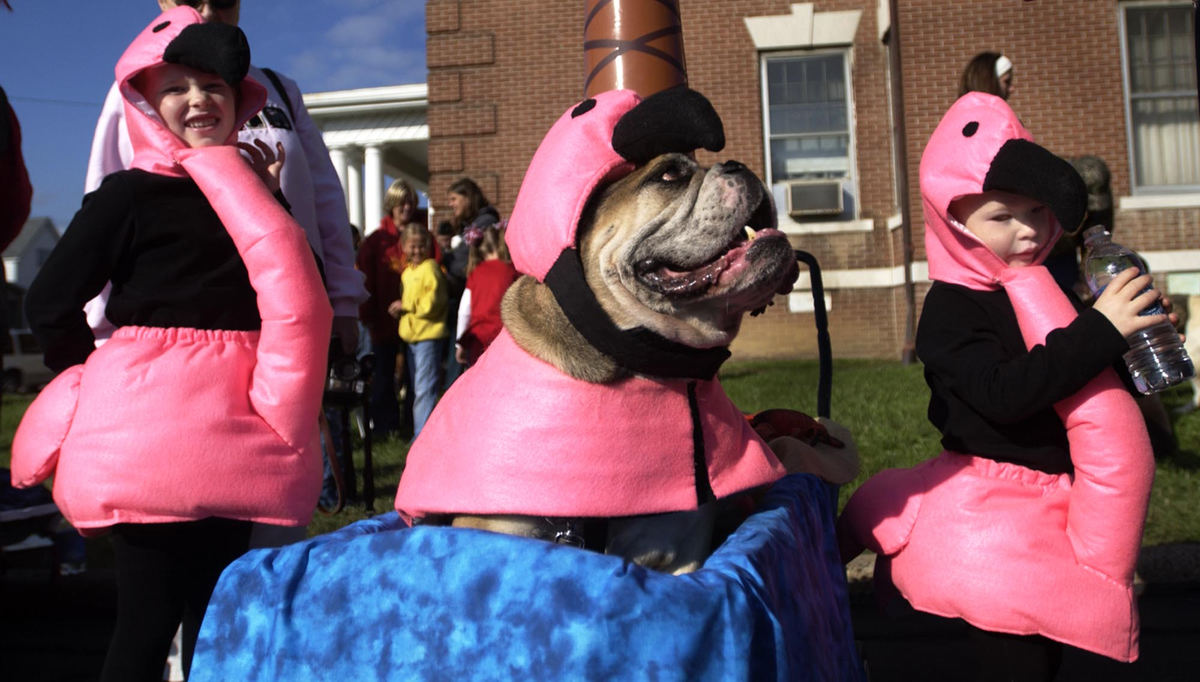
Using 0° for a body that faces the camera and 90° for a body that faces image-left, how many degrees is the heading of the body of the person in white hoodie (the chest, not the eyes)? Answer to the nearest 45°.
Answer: approximately 0°

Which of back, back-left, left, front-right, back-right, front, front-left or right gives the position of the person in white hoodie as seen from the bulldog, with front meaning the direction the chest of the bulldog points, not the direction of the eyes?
back

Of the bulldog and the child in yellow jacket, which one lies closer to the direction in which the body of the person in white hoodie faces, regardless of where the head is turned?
the bulldog

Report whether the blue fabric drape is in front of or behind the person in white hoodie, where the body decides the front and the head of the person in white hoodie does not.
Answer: in front

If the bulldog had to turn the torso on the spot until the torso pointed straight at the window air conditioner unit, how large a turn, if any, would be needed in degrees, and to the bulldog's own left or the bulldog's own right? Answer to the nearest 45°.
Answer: approximately 135° to the bulldog's own left

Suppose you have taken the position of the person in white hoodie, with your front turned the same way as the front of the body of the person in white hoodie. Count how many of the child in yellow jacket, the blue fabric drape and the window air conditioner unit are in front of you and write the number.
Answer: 1

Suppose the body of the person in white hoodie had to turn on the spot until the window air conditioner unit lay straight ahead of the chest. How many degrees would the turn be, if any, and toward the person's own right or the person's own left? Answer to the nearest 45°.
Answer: approximately 135° to the person's own left

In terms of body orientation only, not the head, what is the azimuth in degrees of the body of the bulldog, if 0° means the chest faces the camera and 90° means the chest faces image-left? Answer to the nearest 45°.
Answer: approximately 315°
